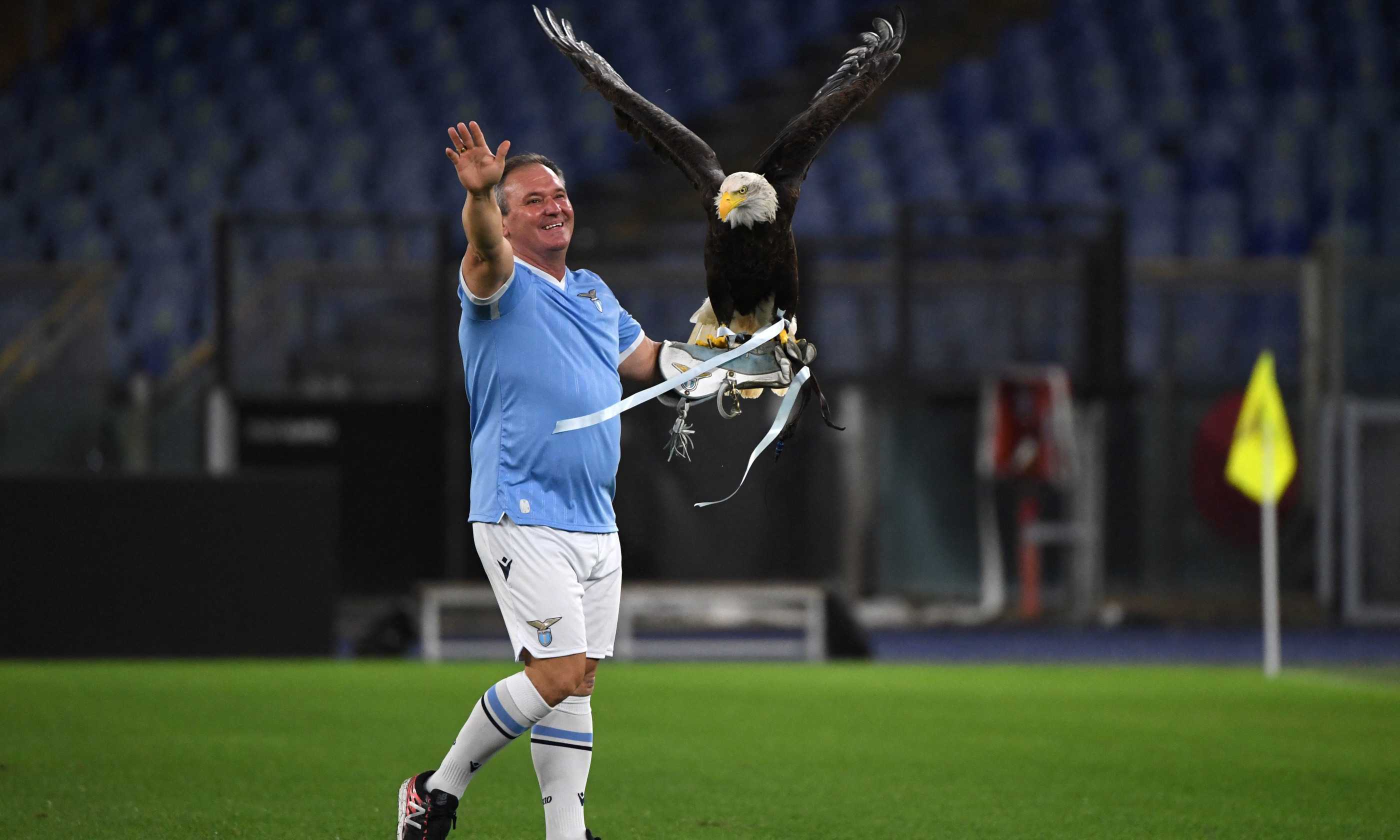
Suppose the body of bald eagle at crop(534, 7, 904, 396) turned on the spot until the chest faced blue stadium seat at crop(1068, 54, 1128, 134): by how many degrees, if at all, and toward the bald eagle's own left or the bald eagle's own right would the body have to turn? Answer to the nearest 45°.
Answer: approximately 180°

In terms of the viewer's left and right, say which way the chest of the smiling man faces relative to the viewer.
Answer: facing the viewer and to the right of the viewer

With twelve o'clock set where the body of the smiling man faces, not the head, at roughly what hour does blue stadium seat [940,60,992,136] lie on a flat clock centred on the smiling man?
The blue stadium seat is roughly at 8 o'clock from the smiling man.

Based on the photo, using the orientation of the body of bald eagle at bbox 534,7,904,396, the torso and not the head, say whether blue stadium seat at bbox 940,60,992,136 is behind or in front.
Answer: behind

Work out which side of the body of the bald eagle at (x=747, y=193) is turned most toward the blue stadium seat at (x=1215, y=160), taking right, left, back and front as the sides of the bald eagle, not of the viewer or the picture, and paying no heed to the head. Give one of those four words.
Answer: back

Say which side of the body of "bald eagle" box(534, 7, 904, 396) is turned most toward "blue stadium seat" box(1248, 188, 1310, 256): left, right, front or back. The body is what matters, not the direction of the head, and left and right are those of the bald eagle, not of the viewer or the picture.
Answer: back

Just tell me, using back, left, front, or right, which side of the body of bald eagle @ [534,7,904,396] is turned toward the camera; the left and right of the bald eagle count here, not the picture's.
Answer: front

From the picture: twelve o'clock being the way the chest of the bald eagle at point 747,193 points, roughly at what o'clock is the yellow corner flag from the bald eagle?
The yellow corner flag is roughly at 7 o'clock from the bald eagle.
